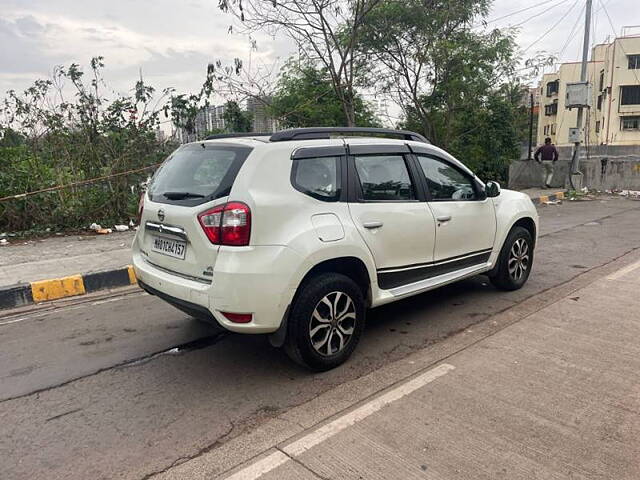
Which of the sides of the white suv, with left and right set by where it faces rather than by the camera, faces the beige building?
front

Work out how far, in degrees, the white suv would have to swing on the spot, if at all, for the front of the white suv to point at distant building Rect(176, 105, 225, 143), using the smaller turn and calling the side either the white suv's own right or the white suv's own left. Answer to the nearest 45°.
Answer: approximately 45° to the white suv's own left

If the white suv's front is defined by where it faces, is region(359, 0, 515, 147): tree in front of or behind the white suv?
in front

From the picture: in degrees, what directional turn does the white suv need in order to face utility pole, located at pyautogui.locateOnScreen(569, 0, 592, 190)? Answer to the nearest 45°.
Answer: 0° — it already faces it

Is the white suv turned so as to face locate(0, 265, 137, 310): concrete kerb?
no

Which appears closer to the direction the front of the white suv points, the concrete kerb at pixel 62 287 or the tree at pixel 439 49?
the tree

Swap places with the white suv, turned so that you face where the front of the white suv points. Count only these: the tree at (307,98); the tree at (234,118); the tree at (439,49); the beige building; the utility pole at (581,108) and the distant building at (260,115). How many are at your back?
0

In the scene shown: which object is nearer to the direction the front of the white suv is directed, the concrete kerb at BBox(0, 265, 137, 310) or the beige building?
the beige building

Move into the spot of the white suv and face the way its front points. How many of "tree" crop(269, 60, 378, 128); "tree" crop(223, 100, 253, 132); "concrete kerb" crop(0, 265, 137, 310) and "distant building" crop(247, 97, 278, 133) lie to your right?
0

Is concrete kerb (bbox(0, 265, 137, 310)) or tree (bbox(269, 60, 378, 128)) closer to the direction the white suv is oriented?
the tree

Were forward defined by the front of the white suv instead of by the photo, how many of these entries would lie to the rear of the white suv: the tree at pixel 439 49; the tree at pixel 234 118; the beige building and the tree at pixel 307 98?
0

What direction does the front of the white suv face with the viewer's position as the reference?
facing away from the viewer and to the right of the viewer

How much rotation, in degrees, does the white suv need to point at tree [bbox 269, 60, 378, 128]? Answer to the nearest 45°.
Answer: approximately 45° to its left

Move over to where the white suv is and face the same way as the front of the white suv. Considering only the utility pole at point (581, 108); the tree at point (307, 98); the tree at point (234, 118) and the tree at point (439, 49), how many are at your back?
0

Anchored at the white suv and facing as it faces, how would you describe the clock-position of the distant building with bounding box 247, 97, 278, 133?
The distant building is roughly at 10 o'clock from the white suv.
